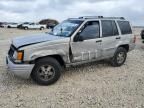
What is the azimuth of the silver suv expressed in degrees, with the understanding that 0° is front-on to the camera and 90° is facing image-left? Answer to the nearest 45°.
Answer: approximately 45°
